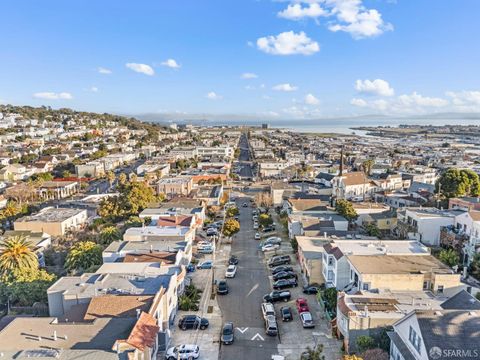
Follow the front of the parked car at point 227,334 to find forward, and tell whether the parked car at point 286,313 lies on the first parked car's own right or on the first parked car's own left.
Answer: on the first parked car's own left

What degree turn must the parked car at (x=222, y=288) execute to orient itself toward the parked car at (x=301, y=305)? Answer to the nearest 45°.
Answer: approximately 45° to its left

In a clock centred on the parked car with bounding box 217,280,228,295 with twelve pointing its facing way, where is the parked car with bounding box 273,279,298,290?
the parked car with bounding box 273,279,298,290 is roughly at 9 o'clock from the parked car with bounding box 217,280,228,295.

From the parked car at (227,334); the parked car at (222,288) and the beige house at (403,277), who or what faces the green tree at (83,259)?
the beige house

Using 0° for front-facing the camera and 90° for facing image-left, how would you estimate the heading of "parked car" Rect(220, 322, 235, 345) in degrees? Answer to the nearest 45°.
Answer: approximately 0°

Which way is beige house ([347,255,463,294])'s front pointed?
to the viewer's left
